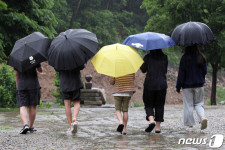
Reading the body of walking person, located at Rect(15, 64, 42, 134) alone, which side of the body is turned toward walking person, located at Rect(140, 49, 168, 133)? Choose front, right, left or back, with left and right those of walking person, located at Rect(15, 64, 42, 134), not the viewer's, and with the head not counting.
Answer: right

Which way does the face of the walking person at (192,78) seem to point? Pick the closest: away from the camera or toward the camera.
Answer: away from the camera

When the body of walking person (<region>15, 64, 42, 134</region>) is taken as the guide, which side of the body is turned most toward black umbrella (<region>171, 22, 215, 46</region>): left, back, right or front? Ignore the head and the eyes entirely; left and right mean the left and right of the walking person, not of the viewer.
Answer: right

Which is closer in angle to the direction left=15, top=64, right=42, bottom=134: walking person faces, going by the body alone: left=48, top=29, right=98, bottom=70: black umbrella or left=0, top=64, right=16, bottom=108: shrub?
the shrub

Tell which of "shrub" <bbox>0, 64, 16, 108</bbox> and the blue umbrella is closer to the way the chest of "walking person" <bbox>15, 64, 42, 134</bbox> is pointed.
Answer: the shrub

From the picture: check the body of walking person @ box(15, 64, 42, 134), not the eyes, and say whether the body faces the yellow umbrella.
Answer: no

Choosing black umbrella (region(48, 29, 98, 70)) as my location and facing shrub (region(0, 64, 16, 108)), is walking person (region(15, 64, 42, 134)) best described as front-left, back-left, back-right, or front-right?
front-left

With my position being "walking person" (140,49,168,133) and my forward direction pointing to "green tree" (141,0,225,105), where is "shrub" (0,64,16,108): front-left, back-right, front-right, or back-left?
front-left

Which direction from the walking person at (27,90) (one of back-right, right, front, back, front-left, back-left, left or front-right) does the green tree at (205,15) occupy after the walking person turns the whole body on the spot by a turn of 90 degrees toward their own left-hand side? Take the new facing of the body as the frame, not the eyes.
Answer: back-right

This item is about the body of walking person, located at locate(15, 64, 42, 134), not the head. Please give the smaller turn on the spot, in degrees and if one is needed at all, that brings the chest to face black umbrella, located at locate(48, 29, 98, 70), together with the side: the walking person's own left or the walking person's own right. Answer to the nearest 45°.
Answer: approximately 135° to the walking person's own right

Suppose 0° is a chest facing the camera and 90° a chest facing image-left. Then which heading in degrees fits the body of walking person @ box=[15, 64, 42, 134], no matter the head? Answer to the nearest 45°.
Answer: approximately 180°
